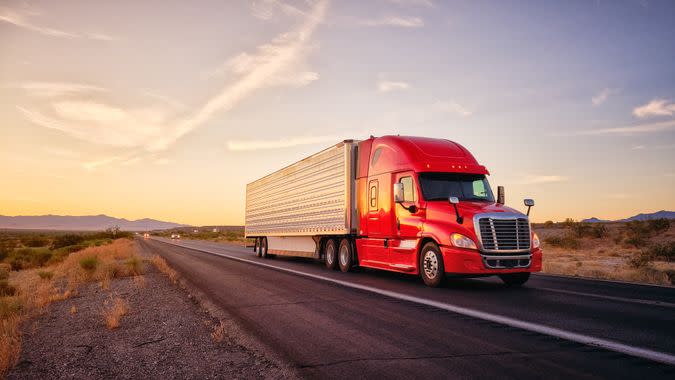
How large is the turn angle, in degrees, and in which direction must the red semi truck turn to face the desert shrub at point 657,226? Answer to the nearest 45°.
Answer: approximately 90° to its left

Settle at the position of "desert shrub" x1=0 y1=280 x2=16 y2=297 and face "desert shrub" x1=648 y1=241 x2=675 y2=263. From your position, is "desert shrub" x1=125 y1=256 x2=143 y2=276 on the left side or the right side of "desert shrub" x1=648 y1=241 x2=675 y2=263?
left

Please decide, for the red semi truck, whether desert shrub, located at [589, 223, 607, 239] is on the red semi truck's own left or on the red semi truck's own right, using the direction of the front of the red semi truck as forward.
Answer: on the red semi truck's own left

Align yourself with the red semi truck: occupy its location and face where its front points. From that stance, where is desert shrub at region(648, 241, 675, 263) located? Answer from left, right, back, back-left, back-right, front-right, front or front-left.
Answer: left

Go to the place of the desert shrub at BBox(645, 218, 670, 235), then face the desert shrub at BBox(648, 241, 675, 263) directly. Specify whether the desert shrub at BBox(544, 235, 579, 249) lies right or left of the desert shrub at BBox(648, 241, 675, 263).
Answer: right

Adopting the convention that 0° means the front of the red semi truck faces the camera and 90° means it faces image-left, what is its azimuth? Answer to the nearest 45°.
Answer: approximately 315°

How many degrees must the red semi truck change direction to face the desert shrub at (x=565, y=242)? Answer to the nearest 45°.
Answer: approximately 90° to its left

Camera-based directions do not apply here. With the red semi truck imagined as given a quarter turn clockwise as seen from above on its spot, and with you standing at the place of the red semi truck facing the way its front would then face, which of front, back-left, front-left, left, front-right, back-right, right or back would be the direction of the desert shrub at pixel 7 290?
front-right
